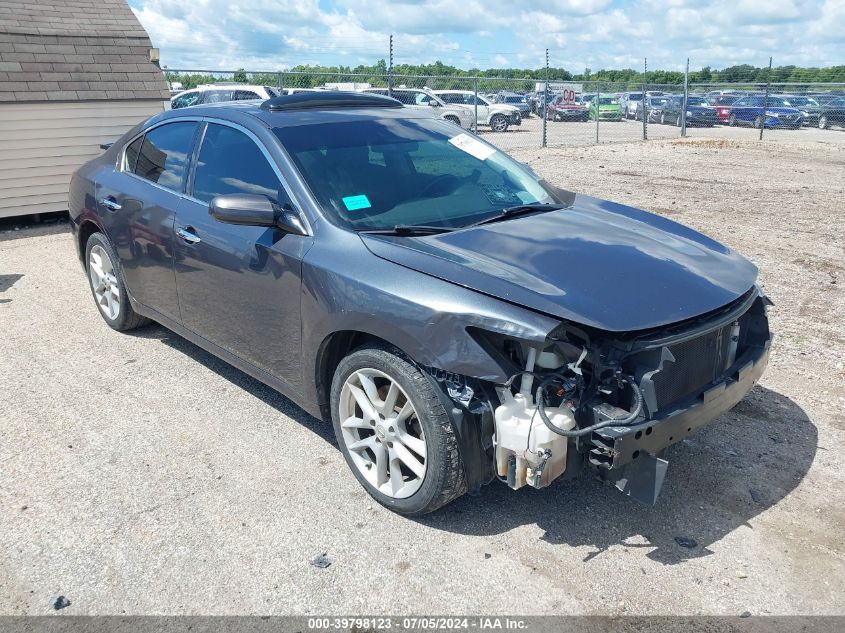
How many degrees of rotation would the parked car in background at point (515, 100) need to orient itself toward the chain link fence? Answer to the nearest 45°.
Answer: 0° — it already faces it

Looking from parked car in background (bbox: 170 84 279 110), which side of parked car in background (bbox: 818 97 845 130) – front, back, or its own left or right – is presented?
right

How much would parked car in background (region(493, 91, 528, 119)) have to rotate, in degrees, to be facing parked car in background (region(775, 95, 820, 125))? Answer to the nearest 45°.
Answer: approximately 45° to its left

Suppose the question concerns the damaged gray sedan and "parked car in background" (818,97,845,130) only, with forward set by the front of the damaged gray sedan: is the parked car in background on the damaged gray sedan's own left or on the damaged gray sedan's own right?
on the damaged gray sedan's own left

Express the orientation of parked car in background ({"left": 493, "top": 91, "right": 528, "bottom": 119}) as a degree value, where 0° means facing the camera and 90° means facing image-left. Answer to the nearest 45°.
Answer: approximately 315°

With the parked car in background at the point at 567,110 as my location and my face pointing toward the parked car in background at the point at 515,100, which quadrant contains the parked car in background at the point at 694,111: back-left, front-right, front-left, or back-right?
back-right
